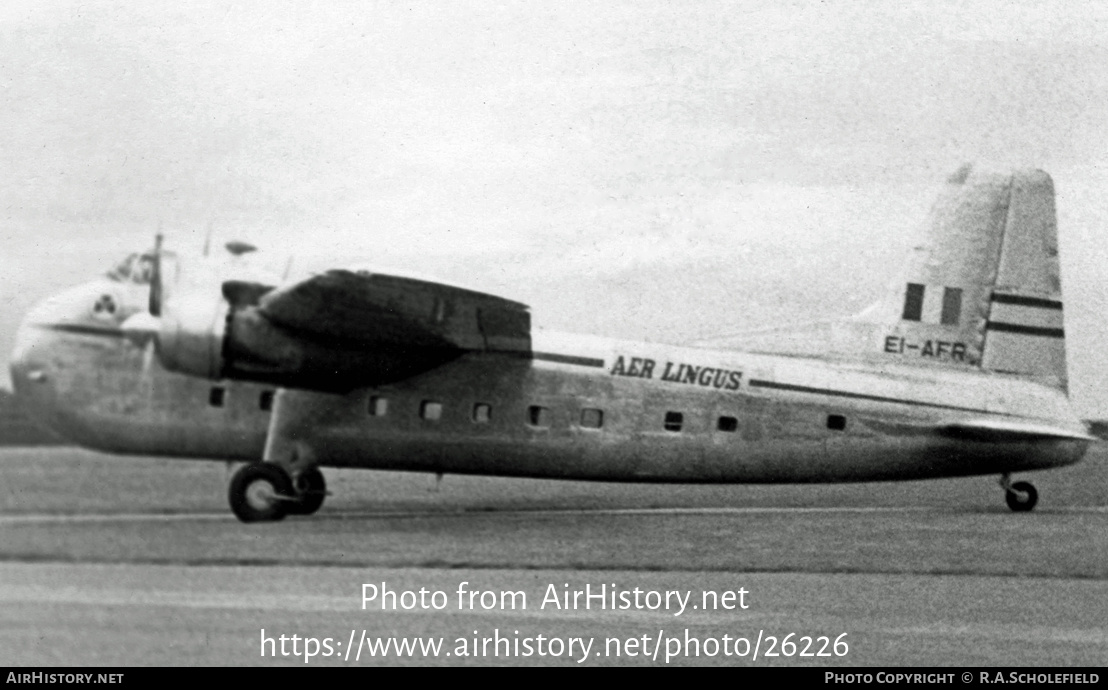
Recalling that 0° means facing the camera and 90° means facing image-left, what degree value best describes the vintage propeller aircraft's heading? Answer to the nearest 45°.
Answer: approximately 90°
